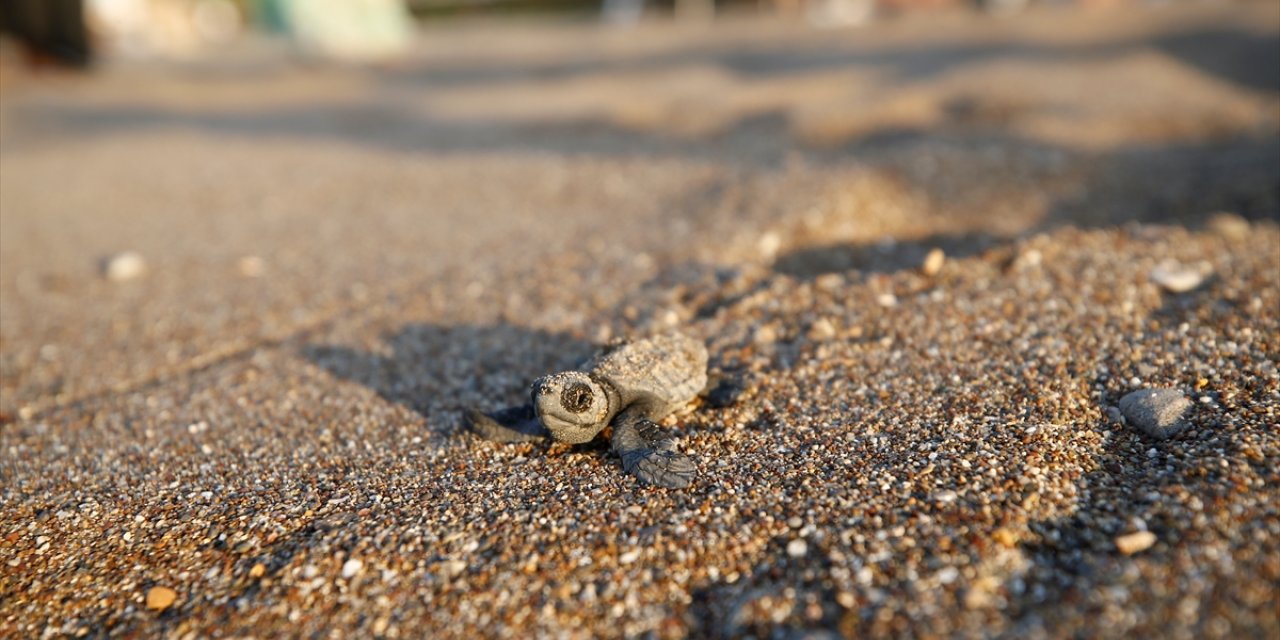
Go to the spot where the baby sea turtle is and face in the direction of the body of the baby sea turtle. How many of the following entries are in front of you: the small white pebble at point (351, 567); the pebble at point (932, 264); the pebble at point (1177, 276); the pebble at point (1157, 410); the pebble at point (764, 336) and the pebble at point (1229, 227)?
1

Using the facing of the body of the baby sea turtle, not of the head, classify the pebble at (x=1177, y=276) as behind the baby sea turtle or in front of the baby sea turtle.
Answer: behind

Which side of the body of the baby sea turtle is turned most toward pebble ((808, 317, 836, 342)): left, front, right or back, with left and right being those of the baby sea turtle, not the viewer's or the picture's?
back

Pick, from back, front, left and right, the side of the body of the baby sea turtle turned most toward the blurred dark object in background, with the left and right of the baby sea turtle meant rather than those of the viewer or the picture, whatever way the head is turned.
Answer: right

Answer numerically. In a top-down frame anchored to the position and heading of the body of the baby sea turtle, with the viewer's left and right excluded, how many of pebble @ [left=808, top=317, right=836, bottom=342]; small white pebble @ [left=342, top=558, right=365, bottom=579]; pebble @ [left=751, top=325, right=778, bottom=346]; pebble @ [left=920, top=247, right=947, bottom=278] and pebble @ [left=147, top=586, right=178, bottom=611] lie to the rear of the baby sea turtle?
3

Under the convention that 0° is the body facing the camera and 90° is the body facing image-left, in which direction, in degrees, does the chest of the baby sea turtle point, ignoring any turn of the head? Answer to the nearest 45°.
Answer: approximately 45°

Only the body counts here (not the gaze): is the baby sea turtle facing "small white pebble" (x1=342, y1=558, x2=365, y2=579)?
yes

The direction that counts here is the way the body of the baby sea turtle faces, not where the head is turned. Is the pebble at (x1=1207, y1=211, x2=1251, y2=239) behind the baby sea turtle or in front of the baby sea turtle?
behind

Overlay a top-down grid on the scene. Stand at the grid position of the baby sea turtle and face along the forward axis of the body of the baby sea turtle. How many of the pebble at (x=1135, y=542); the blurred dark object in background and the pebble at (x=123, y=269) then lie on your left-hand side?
1

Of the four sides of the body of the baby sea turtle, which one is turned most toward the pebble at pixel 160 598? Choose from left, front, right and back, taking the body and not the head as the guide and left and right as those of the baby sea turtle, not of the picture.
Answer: front

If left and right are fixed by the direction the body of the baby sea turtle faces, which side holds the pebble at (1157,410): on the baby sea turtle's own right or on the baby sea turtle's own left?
on the baby sea turtle's own left

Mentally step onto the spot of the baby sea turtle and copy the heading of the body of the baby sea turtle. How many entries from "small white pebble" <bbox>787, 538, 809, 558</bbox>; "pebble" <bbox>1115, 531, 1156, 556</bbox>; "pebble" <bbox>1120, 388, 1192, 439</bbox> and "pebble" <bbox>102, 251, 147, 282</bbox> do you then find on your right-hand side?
1
